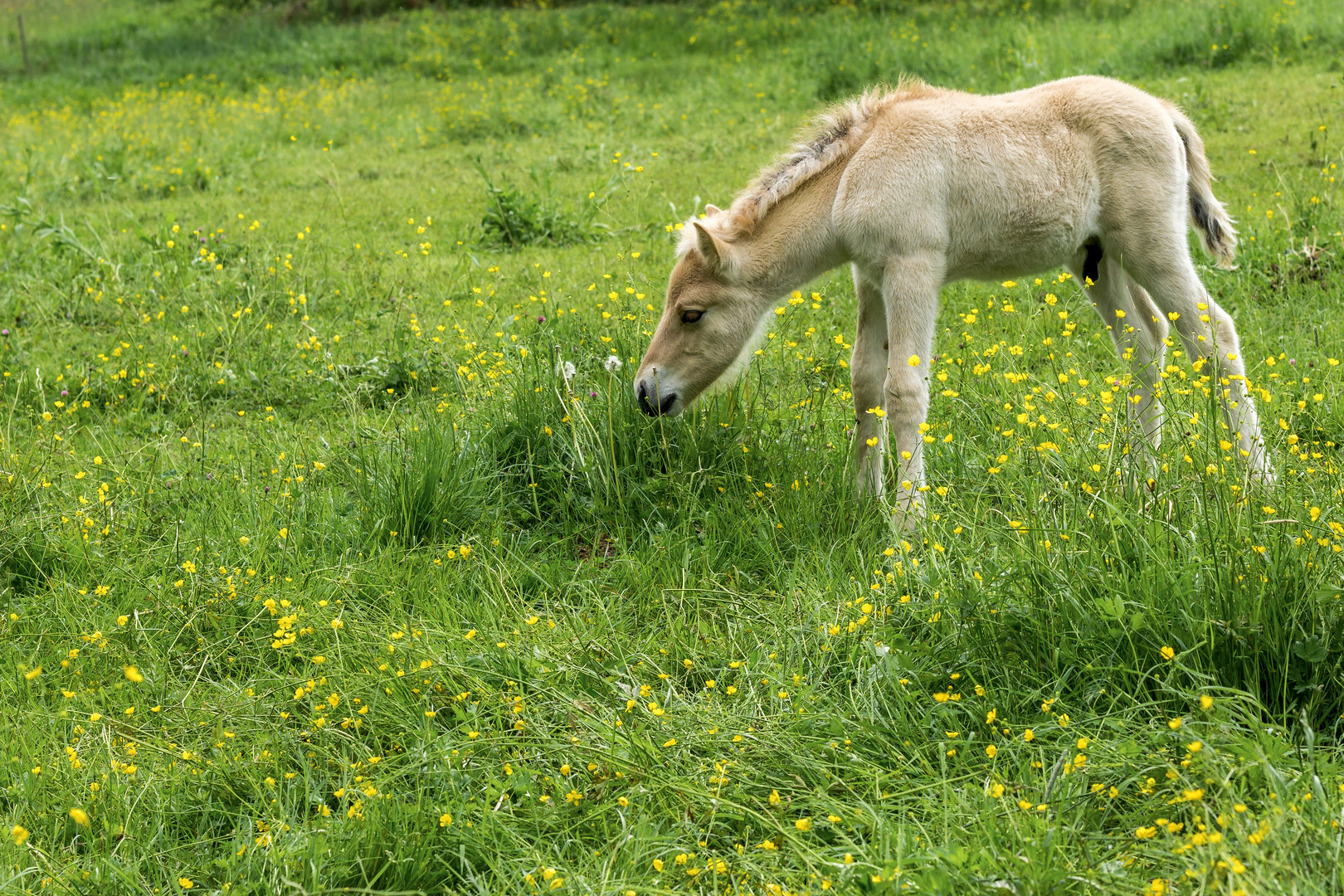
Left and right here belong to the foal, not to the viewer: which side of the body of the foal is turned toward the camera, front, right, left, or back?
left
